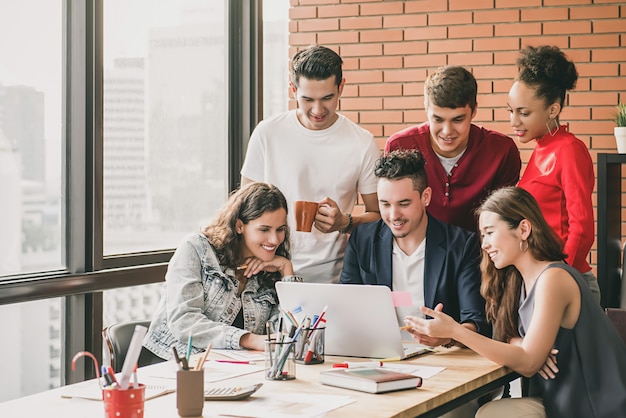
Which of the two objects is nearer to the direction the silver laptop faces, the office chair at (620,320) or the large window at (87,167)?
the office chair

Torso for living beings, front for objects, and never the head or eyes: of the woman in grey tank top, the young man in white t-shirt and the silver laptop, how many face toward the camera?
1

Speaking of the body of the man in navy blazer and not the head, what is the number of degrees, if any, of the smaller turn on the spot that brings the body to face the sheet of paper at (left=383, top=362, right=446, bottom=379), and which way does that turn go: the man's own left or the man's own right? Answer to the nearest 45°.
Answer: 0° — they already face it

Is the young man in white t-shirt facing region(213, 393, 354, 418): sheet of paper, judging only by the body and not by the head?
yes

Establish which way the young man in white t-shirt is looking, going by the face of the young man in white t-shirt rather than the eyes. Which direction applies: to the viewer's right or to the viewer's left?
to the viewer's right

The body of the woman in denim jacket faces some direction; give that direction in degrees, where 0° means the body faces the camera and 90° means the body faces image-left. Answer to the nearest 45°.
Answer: approximately 315°

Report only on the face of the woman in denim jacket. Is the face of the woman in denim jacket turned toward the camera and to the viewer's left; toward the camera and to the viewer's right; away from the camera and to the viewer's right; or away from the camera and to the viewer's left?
toward the camera and to the viewer's right

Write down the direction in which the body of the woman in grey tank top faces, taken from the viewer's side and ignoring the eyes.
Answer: to the viewer's left

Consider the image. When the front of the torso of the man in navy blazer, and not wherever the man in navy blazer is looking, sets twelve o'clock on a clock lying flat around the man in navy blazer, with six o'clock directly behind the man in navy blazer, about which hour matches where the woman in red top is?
The woman in red top is roughly at 8 o'clock from the man in navy blazer.

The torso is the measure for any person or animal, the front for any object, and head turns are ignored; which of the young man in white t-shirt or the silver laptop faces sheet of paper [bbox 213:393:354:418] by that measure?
the young man in white t-shirt

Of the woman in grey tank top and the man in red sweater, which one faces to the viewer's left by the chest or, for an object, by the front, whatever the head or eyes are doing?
the woman in grey tank top

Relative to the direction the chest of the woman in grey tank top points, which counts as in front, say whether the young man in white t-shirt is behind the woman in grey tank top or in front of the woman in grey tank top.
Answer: in front

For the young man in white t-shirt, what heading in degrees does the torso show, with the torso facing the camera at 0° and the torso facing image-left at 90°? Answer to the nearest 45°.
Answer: approximately 0°

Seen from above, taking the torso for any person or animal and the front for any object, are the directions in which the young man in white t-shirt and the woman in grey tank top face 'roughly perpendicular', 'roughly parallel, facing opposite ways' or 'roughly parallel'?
roughly perpendicular

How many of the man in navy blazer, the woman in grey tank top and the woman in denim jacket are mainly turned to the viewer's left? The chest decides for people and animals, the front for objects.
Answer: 1
